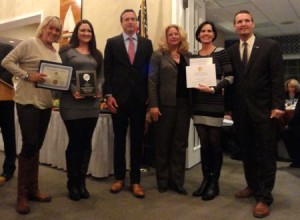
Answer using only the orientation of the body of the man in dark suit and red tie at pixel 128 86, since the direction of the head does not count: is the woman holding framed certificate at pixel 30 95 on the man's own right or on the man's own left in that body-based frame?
on the man's own right

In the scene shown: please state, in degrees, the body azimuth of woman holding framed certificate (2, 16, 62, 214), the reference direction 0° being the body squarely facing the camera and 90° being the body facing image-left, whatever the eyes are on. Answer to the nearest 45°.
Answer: approximately 315°

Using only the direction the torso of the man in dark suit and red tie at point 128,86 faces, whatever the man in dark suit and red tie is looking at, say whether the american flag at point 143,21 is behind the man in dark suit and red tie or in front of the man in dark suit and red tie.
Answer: behind

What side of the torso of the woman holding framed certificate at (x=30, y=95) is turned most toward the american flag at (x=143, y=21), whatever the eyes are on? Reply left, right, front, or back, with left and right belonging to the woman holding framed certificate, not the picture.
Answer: left

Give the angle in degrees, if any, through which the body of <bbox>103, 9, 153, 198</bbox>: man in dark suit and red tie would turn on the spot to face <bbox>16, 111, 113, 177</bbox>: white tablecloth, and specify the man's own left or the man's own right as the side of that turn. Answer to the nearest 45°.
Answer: approximately 135° to the man's own right

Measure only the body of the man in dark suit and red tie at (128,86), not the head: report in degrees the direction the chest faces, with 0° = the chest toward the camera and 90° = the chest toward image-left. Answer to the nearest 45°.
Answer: approximately 0°

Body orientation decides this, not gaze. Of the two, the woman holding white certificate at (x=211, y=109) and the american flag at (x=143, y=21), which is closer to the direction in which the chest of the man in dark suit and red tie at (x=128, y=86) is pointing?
the woman holding white certificate
